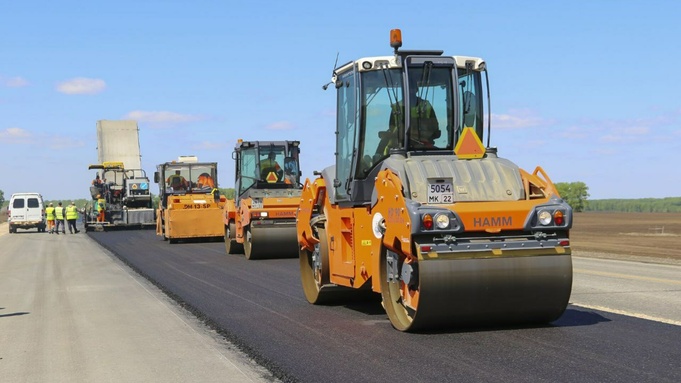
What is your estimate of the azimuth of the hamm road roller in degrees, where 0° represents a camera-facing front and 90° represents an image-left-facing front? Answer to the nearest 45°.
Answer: approximately 135°

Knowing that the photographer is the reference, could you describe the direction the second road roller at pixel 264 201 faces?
facing away from the viewer and to the left of the viewer

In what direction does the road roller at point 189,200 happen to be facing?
away from the camera
